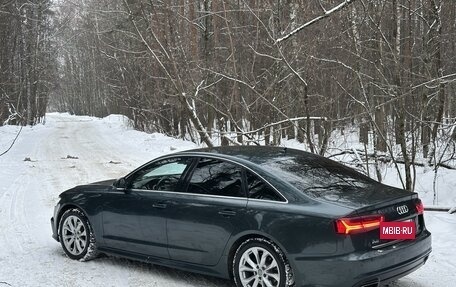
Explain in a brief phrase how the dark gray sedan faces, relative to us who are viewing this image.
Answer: facing away from the viewer and to the left of the viewer
